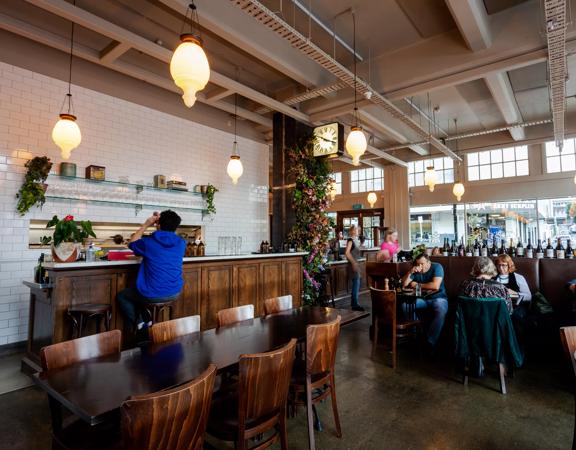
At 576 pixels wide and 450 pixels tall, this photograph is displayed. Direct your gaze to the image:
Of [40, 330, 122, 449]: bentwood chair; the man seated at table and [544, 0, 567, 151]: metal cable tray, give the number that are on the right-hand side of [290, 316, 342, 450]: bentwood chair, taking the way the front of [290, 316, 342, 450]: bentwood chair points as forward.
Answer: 2

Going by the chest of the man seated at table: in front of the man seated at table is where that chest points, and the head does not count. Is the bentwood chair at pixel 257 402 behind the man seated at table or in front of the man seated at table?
in front

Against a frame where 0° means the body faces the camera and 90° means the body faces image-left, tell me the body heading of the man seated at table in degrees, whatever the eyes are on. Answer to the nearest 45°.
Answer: approximately 45°

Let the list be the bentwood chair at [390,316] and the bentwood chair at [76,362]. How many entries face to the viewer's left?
0

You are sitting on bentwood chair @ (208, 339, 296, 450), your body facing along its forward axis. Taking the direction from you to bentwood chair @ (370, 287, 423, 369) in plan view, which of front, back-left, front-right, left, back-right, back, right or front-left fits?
right

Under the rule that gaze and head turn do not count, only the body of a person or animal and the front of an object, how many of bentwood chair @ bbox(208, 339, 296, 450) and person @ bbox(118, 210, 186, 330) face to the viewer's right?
0

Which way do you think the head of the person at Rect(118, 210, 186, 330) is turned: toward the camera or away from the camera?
away from the camera

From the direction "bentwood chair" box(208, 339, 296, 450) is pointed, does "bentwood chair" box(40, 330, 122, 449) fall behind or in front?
in front

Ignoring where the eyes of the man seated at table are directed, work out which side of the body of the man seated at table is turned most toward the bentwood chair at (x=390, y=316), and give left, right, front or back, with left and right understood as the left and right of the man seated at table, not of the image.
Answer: front

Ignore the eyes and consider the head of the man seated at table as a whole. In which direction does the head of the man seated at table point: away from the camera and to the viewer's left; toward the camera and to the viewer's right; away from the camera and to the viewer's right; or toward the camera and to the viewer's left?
toward the camera and to the viewer's left
